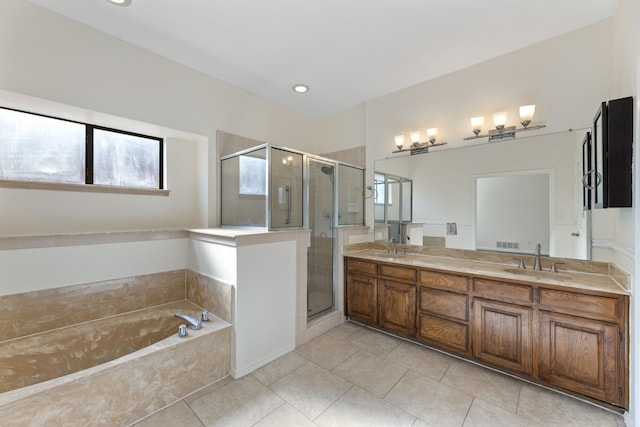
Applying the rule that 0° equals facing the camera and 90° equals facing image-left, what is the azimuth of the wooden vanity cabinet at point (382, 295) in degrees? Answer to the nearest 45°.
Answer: approximately 45°

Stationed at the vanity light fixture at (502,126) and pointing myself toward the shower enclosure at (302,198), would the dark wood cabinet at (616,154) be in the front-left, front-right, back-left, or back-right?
back-left

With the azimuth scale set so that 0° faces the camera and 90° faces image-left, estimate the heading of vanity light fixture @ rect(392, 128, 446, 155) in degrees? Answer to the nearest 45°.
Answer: approximately 45°

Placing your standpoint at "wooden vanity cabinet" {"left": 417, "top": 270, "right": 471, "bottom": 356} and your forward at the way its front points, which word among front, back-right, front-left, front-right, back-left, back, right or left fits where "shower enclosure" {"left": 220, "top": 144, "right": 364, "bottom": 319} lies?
front-right

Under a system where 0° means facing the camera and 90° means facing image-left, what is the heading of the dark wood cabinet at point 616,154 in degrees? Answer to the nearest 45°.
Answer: approximately 90°

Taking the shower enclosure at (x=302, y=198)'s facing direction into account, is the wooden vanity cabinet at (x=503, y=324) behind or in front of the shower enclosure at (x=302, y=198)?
in front

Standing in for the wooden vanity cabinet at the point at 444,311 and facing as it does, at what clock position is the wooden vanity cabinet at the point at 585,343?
the wooden vanity cabinet at the point at 585,343 is roughly at 8 o'clock from the wooden vanity cabinet at the point at 444,311.

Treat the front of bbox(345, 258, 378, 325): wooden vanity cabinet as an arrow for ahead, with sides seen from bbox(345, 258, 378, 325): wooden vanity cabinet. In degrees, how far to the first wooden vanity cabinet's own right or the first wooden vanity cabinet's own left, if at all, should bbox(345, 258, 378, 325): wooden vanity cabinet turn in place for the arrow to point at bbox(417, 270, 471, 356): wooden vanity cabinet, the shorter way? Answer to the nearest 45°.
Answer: approximately 90° to the first wooden vanity cabinet's own left

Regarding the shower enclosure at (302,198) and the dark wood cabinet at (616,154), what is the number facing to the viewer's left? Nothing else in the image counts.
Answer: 1
